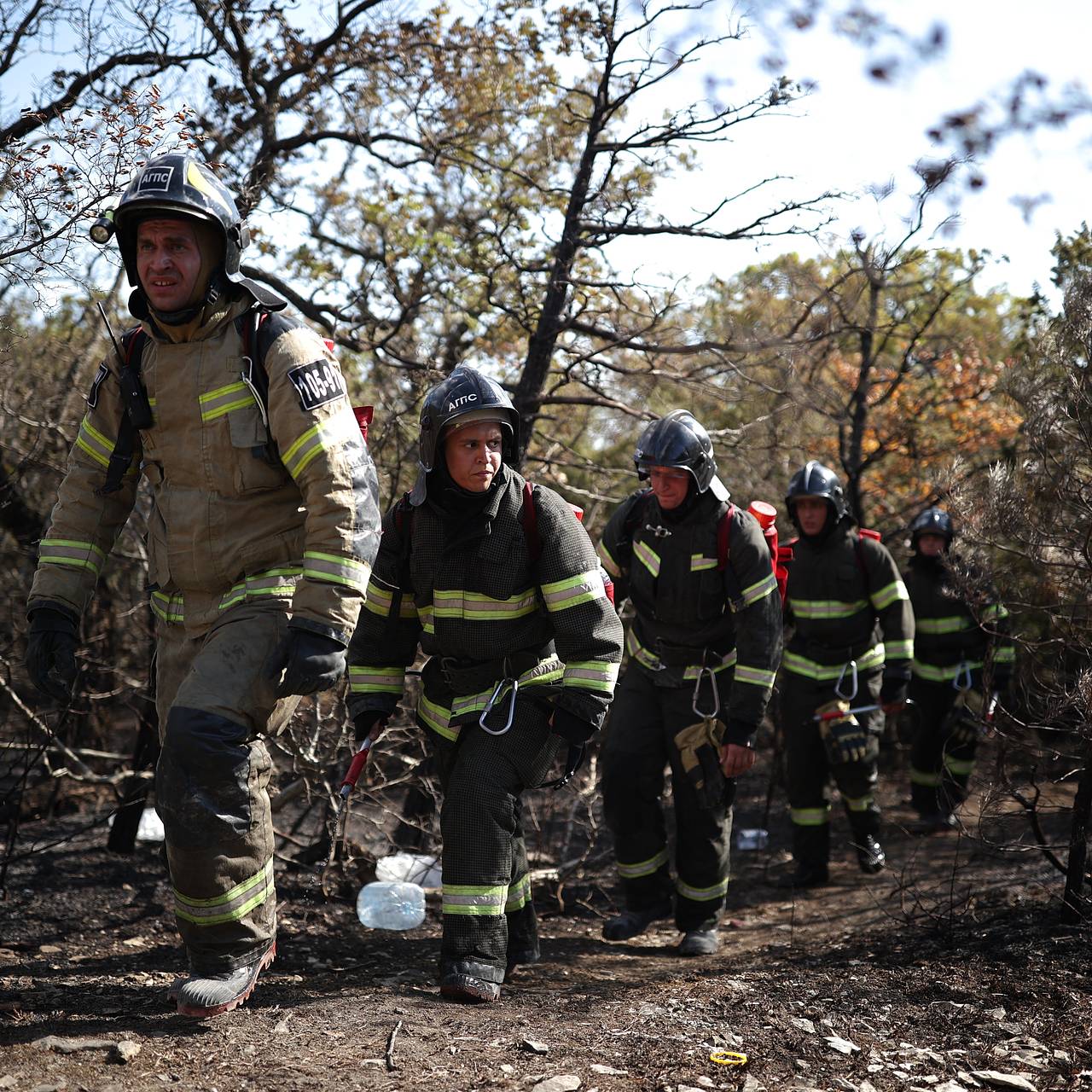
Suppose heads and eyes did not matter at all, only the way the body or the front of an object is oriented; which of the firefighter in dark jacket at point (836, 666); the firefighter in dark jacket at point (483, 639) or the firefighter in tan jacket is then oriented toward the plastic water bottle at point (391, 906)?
the firefighter in dark jacket at point (836, 666)

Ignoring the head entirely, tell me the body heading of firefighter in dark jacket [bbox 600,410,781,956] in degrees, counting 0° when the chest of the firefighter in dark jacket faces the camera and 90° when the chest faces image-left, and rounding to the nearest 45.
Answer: approximately 45°

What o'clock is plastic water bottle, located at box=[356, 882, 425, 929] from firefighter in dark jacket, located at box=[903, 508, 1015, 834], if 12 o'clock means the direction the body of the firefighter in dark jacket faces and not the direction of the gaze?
The plastic water bottle is roughly at 1 o'clock from the firefighter in dark jacket.

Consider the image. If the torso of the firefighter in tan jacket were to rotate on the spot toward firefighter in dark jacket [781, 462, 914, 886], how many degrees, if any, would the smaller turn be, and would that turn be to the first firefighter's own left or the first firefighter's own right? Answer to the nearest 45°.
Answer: approximately 180°

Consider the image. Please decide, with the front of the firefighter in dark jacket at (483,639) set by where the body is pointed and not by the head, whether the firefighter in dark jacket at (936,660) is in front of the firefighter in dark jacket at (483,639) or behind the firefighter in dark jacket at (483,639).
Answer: behind

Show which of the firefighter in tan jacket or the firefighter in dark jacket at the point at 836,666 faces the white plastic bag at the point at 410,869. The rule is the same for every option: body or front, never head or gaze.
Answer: the firefighter in dark jacket

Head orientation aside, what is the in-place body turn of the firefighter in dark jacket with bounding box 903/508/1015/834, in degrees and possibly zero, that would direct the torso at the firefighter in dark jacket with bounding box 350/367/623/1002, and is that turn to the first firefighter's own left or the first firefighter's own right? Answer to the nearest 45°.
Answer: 0° — they already face them

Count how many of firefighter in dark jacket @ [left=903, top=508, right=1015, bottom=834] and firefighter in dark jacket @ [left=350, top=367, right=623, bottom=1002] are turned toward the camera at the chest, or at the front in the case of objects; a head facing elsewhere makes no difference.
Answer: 2
